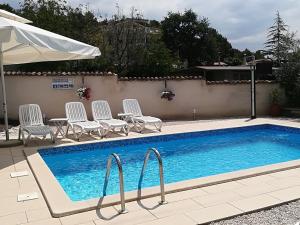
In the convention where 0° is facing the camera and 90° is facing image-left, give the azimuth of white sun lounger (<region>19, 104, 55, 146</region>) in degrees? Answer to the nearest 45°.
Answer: approximately 315°

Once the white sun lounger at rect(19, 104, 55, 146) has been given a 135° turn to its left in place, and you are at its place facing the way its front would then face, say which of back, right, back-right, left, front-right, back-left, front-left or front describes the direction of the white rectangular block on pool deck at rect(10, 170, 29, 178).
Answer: back

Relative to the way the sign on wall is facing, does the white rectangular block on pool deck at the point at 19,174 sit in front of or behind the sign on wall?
in front

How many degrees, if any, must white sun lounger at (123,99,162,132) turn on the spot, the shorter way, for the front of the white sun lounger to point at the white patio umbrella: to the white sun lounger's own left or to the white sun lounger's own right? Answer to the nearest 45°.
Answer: approximately 90° to the white sun lounger's own right

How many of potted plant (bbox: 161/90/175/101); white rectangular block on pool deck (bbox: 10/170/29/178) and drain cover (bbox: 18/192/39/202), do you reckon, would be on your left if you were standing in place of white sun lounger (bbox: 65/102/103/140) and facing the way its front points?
1

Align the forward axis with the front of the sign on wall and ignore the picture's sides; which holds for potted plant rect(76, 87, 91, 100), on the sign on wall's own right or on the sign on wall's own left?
on the sign on wall's own left

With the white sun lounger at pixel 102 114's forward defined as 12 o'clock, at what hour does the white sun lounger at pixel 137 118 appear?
the white sun lounger at pixel 137 118 is roughly at 10 o'clock from the white sun lounger at pixel 102 114.

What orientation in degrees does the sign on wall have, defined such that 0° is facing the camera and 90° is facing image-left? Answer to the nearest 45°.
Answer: approximately 0°

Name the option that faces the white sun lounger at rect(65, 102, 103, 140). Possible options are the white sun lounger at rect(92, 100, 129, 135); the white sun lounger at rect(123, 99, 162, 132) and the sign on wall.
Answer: the sign on wall

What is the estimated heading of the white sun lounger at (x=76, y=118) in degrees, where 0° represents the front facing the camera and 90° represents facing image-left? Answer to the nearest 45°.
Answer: approximately 315°

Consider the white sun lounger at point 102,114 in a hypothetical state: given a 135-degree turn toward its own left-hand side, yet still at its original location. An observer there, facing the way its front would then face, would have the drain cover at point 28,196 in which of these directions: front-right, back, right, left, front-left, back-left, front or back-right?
back

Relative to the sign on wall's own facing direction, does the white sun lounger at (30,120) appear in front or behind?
in front

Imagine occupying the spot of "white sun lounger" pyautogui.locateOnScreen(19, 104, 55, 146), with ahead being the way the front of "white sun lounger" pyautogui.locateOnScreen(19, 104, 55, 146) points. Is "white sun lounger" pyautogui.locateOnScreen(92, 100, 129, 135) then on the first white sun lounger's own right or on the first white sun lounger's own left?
on the first white sun lounger's own left
